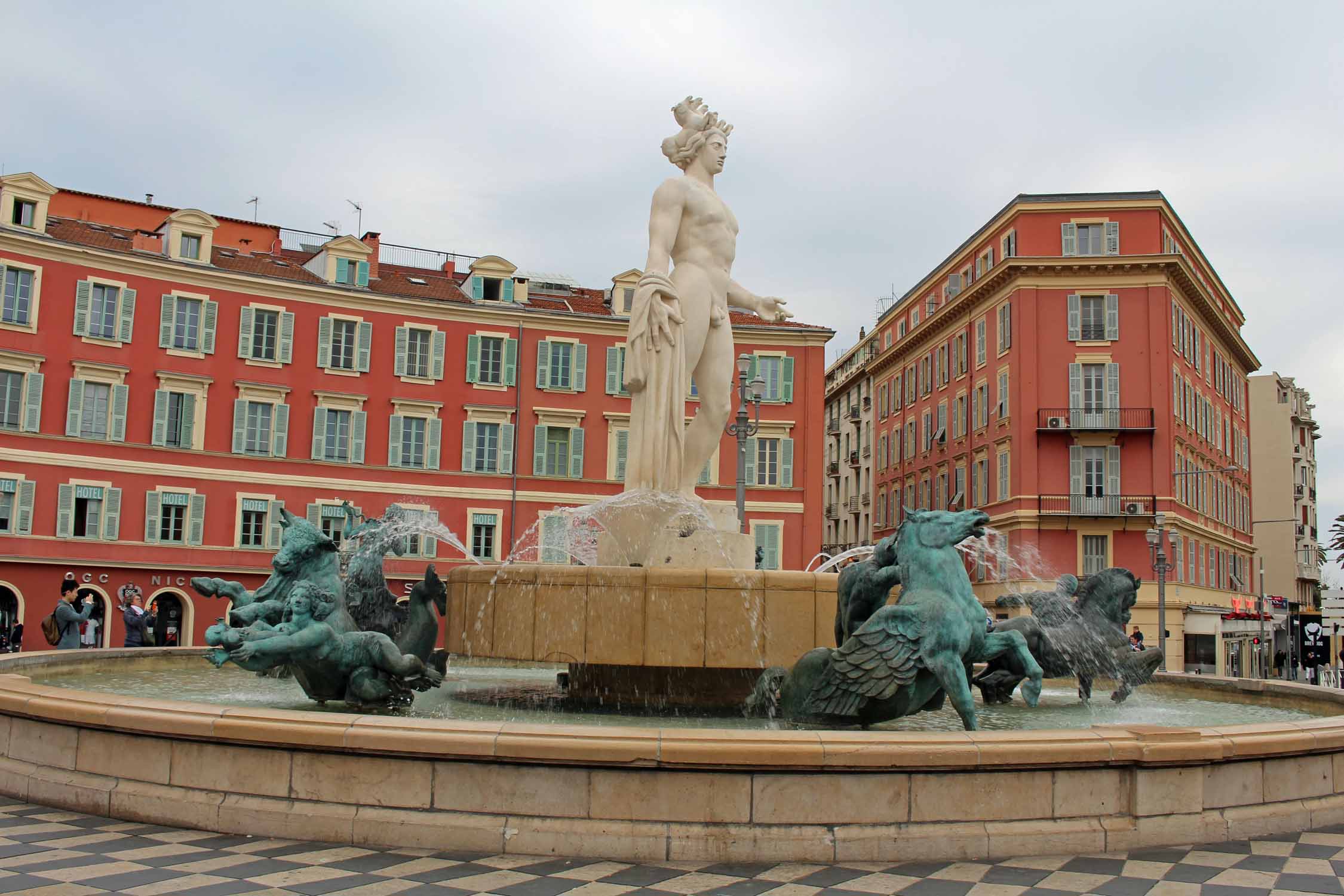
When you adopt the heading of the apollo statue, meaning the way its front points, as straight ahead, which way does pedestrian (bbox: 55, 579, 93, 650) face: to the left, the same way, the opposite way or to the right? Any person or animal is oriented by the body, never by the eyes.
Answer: to the left

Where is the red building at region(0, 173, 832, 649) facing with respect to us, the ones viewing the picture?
facing the viewer

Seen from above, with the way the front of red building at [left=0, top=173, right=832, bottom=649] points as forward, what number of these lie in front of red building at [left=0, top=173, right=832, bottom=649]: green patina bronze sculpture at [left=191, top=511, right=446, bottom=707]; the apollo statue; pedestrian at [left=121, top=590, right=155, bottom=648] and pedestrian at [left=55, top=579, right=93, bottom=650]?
4

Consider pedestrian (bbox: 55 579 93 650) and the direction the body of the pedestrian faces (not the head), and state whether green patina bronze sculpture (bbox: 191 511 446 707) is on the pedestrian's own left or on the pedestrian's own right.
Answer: on the pedestrian's own right

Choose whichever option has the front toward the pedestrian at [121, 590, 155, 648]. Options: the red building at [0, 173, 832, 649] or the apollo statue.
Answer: the red building

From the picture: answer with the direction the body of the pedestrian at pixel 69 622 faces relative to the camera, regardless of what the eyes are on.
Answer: to the viewer's right

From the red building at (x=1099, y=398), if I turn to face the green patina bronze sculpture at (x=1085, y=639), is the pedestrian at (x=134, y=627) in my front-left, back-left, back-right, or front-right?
front-right

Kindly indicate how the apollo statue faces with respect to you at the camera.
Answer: facing the viewer and to the right of the viewer

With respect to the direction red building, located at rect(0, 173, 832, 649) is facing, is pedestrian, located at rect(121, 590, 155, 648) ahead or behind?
ahead

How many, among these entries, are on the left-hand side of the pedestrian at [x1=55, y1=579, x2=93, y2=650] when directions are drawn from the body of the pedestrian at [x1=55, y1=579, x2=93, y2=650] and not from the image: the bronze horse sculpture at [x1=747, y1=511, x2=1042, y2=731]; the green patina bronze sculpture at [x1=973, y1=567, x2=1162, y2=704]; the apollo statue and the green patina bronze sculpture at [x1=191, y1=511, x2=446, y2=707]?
0

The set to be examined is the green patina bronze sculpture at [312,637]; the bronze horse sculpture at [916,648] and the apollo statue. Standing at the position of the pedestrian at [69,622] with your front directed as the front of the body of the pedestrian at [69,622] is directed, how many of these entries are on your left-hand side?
0

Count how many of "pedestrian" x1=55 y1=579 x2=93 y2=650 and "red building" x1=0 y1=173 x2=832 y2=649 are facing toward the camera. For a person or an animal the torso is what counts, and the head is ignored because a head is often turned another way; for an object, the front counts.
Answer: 1

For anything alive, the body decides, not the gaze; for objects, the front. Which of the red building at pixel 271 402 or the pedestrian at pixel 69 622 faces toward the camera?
the red building
